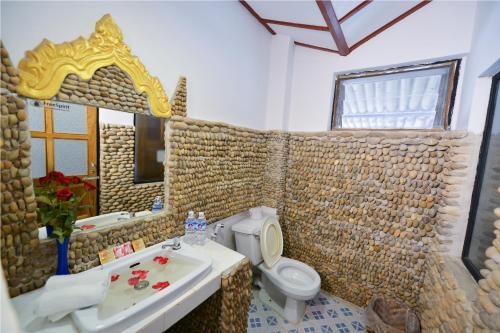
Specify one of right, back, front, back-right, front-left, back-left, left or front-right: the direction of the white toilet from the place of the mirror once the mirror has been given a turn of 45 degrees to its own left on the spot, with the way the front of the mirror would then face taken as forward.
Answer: front

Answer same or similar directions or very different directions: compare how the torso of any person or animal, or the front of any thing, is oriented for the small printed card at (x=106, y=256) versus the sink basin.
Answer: same or similar directions

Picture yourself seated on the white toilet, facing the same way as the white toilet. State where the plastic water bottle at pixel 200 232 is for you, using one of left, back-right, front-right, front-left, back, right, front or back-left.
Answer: right

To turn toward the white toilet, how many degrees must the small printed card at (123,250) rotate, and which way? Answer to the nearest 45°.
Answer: approximately 45° to its left

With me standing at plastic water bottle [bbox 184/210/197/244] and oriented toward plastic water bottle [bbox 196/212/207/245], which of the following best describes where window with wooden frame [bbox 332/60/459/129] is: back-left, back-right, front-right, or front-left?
front-left

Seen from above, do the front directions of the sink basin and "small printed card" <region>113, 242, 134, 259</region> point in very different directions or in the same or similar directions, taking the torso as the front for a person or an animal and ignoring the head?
same or similar directions

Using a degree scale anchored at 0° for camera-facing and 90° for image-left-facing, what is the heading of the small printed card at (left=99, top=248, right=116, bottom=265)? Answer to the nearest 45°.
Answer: approximately 315°

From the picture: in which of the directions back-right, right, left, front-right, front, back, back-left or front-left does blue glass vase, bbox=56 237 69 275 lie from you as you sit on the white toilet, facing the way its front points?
right

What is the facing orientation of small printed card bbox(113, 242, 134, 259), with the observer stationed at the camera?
facing the viewer and to the right of the viewer

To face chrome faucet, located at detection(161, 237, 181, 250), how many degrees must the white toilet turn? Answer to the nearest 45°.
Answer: approximately 90° to its right

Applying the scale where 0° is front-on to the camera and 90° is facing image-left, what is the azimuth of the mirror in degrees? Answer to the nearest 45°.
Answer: approximately 315°

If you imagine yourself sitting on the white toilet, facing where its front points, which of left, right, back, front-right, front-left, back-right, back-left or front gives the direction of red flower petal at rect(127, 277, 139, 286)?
right

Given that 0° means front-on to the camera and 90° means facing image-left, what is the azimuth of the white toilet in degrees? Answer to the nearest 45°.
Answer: approximately 315°
